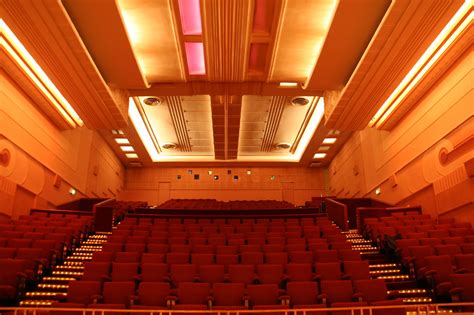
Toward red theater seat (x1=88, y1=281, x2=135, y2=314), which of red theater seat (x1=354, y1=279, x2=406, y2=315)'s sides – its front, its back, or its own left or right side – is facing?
right

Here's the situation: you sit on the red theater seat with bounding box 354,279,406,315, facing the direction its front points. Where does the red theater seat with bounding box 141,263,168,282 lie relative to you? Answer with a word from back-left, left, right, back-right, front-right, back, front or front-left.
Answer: back-right

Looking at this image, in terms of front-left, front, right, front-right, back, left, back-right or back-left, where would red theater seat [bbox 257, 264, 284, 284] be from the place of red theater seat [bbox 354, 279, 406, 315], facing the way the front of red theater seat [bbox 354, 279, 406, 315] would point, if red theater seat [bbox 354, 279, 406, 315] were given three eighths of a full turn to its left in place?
left

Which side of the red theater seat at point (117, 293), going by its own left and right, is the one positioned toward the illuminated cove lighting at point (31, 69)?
right

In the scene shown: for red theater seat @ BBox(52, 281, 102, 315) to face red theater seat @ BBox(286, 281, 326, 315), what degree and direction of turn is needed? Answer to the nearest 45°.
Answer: approximately 135° to its left

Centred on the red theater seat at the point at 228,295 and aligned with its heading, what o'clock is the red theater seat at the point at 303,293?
the red theater seat at the point at 303,293 is roughly at 9 o'clock from the red theater seat at the point at 228,295.
